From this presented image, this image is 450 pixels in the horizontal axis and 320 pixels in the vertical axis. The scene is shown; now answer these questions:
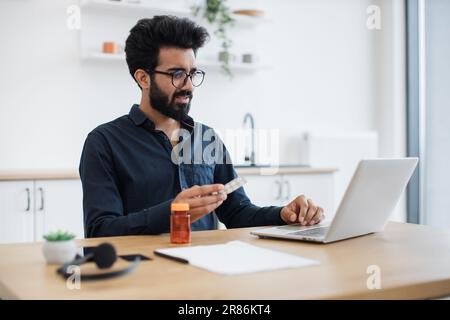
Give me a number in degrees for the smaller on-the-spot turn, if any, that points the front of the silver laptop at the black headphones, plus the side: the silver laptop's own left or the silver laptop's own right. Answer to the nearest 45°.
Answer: approximately 90° to the silver laptop's own left

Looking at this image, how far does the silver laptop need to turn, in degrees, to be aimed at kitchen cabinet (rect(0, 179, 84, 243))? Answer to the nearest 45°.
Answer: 0° — it already faces it

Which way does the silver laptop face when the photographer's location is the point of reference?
facing away from the viewer and to the left of the viewer

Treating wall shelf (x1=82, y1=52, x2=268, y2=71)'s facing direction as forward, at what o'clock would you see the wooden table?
The wooden table is roughly at 12 o'clock from the wall shelf.

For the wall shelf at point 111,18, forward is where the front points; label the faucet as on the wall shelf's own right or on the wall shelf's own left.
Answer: on the wall shelf's own left

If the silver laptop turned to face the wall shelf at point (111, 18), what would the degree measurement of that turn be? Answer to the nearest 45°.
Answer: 0° — it already faces it

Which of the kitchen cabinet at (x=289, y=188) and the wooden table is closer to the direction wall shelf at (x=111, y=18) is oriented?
the wooden table

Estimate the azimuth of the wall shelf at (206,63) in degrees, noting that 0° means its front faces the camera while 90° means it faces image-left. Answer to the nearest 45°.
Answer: approximately 0°

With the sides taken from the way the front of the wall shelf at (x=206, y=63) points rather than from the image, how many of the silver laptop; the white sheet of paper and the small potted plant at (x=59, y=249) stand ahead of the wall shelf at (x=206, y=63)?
3
